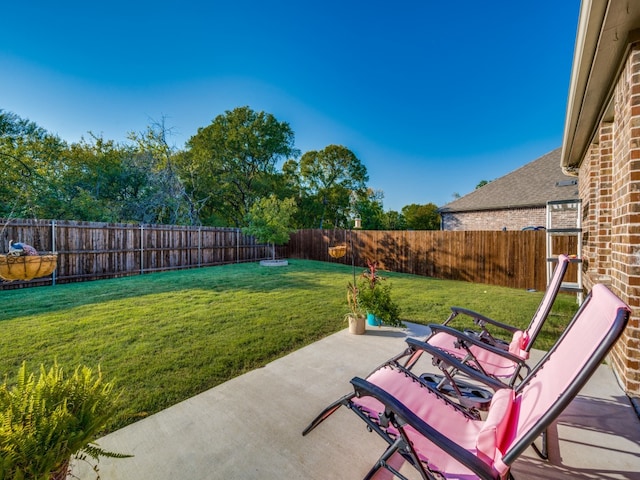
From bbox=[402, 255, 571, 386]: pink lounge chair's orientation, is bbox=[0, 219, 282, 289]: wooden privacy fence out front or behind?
out front

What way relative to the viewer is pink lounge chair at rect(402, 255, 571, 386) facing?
to the viewer's left

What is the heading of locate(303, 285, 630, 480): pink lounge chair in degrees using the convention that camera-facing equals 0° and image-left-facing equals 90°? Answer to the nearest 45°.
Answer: approximately 90°

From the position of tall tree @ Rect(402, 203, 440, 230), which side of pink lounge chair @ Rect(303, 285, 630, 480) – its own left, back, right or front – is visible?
right

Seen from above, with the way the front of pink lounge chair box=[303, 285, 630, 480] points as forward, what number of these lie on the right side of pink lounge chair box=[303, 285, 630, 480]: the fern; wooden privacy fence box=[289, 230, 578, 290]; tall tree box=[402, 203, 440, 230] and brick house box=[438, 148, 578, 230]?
3

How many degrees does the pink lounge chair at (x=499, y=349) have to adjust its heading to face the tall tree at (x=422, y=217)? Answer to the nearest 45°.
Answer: approximately 90° to its right

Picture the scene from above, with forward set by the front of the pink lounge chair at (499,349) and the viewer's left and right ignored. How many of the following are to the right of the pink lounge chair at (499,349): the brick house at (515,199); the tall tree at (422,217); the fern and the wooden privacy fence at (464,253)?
3

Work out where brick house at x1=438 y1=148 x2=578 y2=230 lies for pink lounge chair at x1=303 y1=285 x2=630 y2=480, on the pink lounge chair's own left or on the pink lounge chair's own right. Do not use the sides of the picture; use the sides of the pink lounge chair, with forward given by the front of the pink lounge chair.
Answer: on the pink lounge chair's own right

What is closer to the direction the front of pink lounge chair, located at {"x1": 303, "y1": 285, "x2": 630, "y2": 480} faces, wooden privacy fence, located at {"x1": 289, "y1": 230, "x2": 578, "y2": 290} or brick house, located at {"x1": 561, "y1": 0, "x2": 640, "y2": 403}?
the wooden privacy fence

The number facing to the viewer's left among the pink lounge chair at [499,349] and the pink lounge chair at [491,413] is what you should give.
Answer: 2

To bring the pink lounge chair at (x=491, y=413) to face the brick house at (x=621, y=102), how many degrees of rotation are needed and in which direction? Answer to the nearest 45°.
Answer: approximately 135° to its right

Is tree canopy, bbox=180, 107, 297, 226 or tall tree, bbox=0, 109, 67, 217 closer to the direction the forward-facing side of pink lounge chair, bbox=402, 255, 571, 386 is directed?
the tall tree

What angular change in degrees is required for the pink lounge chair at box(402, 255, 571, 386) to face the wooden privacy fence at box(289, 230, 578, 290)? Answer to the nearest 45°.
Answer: approximately 90° to its right
